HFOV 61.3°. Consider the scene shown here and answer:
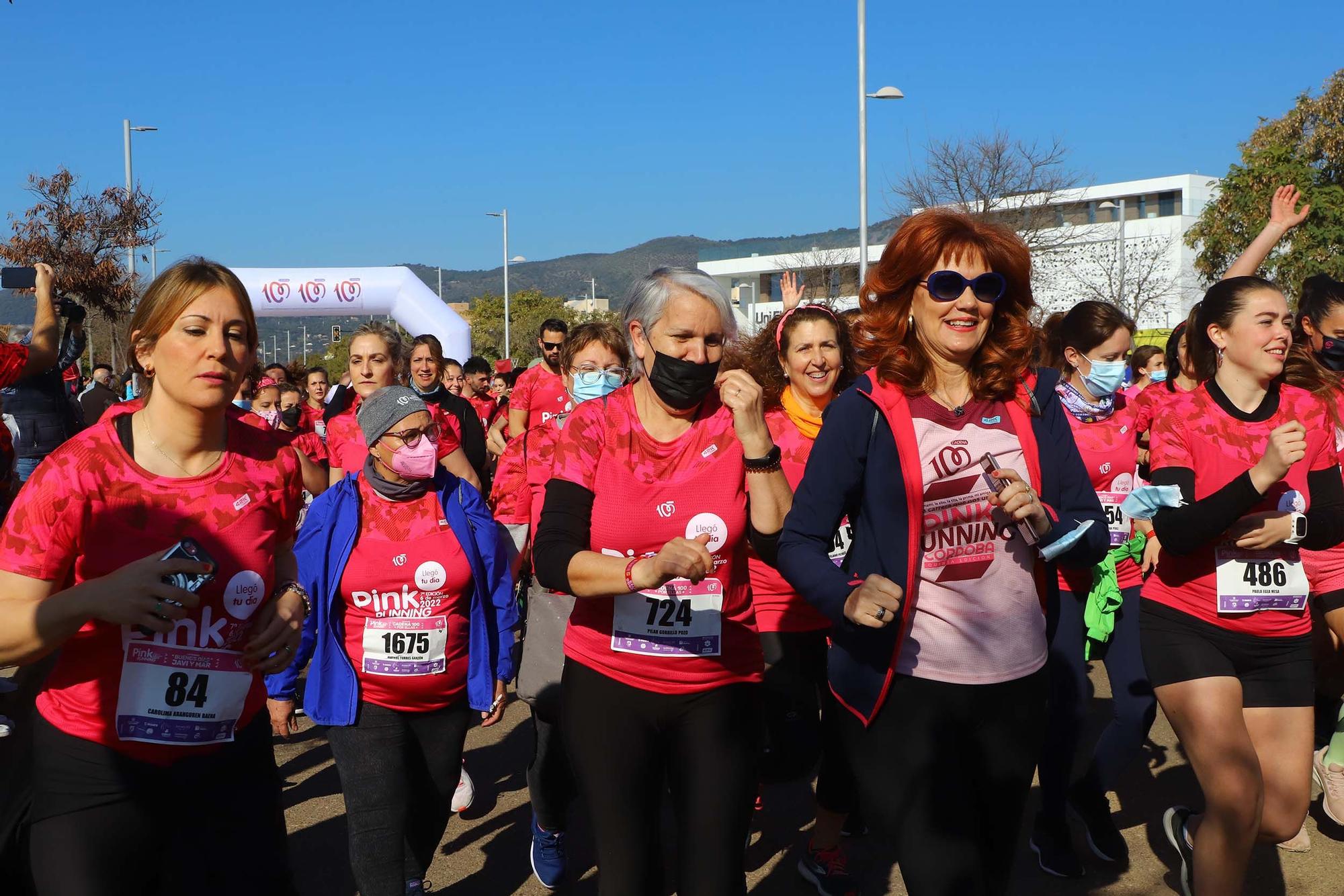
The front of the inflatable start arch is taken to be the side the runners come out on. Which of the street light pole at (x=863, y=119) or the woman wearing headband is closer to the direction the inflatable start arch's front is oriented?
the woman wearing headband

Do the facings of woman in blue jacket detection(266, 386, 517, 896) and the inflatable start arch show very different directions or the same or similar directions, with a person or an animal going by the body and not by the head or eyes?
same or similar directions

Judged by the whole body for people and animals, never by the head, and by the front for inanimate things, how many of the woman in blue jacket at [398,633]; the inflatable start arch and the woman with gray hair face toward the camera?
3

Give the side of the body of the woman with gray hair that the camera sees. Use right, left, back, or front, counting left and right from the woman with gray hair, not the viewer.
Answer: front

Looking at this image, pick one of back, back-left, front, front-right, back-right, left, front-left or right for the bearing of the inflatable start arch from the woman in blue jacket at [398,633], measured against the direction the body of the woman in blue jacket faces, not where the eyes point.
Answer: back

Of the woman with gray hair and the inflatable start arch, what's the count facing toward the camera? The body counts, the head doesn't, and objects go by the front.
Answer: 2

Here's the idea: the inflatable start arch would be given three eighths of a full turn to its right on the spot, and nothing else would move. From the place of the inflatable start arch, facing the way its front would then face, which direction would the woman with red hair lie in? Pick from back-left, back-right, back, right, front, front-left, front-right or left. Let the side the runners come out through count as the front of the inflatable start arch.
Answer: back-left

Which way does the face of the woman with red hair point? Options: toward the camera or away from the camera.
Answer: toward the camera

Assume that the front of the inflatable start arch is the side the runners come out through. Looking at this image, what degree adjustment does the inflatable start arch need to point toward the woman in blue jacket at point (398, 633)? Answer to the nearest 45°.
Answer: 0° — it already faces them

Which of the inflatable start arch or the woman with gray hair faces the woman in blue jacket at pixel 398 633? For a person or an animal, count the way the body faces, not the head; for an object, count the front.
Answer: the inflatable start arch

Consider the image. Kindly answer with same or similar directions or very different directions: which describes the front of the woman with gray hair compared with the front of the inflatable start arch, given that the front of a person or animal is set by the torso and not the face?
same or similar directions

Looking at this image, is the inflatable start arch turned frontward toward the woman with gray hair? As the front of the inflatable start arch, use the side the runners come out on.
yes

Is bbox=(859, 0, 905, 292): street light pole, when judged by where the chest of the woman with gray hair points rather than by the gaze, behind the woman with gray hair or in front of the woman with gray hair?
behind

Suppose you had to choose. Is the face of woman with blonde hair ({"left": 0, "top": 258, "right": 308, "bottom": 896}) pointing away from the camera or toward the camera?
toward the camera

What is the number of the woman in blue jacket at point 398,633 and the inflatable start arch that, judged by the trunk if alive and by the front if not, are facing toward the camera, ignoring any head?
2

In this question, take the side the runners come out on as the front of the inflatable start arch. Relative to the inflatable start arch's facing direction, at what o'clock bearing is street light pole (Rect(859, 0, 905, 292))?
The street light pole is roughly at 10 o'clock from the inflatable start arch.

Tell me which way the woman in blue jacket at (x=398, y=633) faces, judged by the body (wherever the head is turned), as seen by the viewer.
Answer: toward the camera

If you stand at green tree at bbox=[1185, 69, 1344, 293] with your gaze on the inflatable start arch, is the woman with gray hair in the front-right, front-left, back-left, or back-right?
front-left
